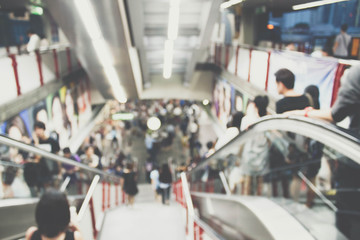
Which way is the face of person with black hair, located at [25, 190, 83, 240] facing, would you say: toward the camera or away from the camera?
away from the camera

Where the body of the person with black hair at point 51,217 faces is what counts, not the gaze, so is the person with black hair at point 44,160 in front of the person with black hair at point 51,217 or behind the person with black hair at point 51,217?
in front

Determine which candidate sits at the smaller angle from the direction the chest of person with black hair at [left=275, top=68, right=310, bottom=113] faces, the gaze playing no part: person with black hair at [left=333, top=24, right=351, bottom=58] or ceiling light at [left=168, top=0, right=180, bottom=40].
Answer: the ceiling light

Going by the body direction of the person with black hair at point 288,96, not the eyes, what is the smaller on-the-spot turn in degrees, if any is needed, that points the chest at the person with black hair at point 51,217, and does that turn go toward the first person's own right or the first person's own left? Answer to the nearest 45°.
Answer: approximately 90° to the first person's own left

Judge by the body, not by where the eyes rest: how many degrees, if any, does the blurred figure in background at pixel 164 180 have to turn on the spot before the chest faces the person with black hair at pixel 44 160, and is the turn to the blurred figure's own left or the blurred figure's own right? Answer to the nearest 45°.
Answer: approximately 135° to the blurred figure's own left

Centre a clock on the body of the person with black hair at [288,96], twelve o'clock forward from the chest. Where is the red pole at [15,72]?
The red pole is roughly at 11 o'clock from the person with black hair.

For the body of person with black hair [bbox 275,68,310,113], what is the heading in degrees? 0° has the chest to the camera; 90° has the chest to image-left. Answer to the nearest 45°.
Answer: approximately 135°

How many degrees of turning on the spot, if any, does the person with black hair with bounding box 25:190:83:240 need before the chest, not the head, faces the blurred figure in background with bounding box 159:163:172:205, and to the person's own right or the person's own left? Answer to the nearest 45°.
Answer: approximately 45° to the person's own right

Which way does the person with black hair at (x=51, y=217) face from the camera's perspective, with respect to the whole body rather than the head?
away from the camera

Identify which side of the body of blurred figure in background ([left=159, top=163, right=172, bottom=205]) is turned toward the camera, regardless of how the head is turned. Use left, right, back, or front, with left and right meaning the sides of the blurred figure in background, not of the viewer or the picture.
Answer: back
